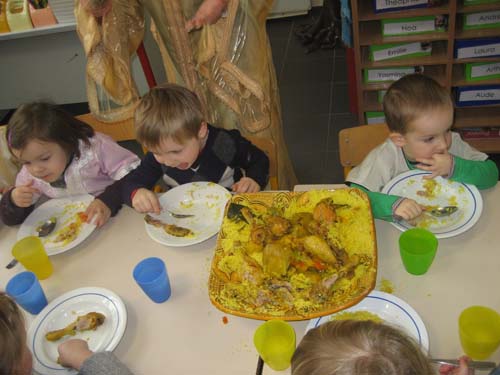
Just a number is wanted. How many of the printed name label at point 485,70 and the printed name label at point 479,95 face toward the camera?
2

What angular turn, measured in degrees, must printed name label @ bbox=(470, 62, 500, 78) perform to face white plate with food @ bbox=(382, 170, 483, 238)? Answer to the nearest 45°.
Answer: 0° — it already faces it

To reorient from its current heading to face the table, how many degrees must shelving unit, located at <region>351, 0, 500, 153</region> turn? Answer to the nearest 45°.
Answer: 0° — it already faces it

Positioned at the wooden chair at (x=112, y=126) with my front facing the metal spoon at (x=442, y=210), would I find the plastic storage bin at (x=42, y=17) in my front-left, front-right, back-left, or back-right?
back-left
